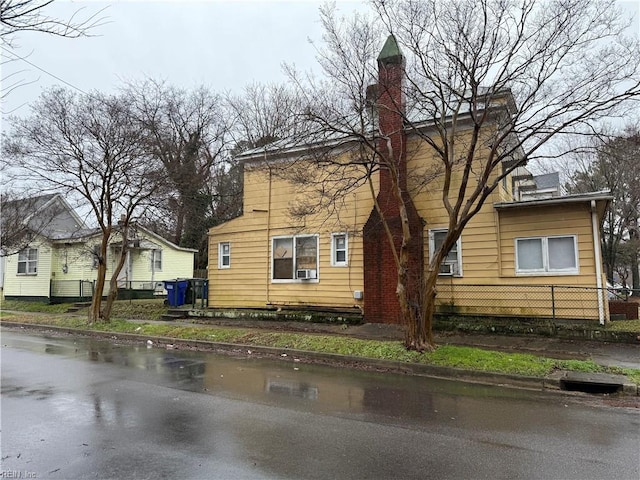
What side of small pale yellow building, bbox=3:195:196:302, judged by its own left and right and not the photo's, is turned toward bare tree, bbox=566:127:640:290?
left

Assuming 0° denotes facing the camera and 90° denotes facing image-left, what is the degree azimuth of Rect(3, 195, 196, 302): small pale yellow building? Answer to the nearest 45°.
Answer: approximately 0°

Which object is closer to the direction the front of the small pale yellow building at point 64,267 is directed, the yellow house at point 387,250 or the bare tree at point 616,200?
the yellow house

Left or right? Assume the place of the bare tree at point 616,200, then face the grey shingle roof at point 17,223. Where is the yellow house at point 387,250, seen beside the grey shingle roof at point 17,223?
left

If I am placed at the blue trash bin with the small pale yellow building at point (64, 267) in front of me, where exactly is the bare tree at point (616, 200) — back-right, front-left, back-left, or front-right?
back-right

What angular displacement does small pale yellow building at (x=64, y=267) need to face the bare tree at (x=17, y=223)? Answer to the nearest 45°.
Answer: approximately 45° to its right
